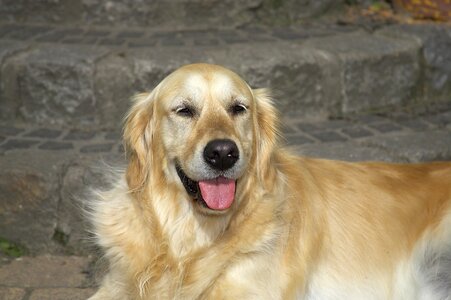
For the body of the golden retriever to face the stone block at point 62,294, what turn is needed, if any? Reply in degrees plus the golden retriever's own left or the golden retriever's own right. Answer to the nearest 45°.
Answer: approximately 45° to the golden retriever's own right

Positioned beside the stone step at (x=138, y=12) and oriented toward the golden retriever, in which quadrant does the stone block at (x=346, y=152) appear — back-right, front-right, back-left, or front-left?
front-left

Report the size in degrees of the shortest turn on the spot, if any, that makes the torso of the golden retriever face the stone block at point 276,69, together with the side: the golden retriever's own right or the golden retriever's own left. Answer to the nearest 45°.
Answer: approximately 135° to the golden retriever's own right

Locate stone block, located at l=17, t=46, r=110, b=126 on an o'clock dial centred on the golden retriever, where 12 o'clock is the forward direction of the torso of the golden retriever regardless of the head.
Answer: The stone block is roughly at 3 o'clock from the golden retriever.

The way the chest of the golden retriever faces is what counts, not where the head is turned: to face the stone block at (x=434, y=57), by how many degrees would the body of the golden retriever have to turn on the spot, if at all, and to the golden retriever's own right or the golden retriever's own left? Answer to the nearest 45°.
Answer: approximately 180°

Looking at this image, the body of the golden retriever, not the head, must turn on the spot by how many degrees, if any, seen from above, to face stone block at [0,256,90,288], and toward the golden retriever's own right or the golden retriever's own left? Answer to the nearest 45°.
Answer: approximately 45° to the golden retriever's own right

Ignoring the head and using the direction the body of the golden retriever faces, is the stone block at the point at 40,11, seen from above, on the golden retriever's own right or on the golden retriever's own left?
on the golden retriever's own right

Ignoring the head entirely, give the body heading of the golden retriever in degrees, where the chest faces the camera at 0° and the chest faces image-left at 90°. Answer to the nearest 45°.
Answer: approximately 45°

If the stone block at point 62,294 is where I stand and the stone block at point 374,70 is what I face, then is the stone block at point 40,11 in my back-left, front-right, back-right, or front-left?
front-left

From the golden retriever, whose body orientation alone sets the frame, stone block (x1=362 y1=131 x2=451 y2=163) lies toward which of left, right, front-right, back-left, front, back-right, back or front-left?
back
